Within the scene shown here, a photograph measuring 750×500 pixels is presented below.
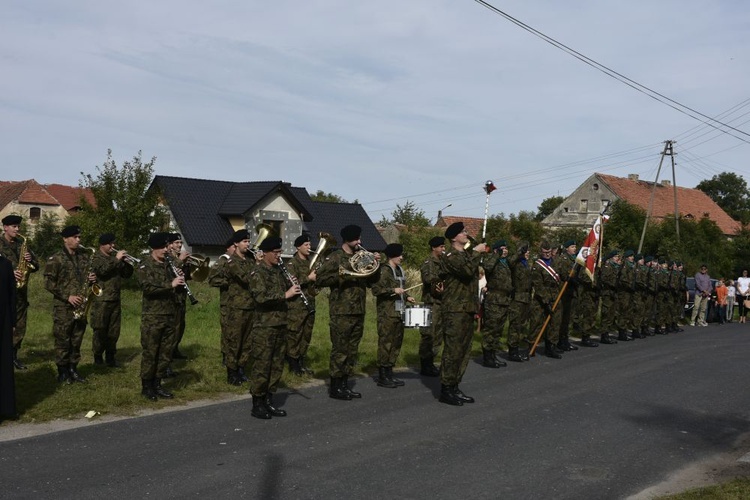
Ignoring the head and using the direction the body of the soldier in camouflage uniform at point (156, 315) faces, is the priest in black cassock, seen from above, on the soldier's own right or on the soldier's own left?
on the soldier's own right

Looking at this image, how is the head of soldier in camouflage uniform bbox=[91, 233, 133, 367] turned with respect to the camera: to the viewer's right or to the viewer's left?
to the viewer's right

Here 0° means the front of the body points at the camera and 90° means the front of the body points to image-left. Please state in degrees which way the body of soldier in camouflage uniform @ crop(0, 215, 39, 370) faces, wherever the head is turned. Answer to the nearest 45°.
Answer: approximately 315°

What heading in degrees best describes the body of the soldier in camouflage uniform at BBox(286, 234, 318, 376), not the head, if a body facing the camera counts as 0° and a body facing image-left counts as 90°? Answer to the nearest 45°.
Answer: approximately 315°

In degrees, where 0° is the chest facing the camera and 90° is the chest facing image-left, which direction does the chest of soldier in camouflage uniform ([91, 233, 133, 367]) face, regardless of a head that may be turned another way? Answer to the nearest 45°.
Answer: approximately 315°

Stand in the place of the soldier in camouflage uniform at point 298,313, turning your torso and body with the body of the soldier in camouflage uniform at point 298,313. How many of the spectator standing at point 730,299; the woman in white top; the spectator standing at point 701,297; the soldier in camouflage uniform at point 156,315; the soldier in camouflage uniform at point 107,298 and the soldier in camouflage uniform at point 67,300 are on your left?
3

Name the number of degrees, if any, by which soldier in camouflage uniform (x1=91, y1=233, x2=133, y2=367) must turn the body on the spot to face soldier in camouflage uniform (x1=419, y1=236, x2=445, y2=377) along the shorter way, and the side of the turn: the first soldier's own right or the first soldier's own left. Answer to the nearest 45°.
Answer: approximately 45° to the first soldier's own left

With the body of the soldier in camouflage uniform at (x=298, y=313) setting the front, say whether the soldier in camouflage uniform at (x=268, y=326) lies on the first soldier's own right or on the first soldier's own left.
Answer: on the first soldier's own right

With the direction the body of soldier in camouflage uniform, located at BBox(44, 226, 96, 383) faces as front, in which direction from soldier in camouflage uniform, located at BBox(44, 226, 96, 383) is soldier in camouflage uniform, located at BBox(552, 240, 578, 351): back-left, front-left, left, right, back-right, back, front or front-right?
front-left

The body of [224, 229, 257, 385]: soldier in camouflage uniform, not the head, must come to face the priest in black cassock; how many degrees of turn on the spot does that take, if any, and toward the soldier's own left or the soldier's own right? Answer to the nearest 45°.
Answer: approximately 90° to the soldier's own right

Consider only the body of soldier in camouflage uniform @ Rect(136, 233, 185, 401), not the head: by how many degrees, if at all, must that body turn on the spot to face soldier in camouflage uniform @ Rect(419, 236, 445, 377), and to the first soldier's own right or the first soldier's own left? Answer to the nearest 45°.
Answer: approximately 45° to the first soldier's own left
